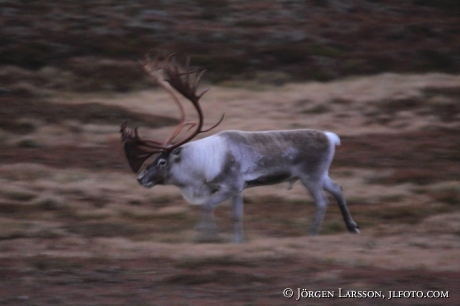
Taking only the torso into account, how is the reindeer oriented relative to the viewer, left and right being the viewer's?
facing to the left of the viewer
